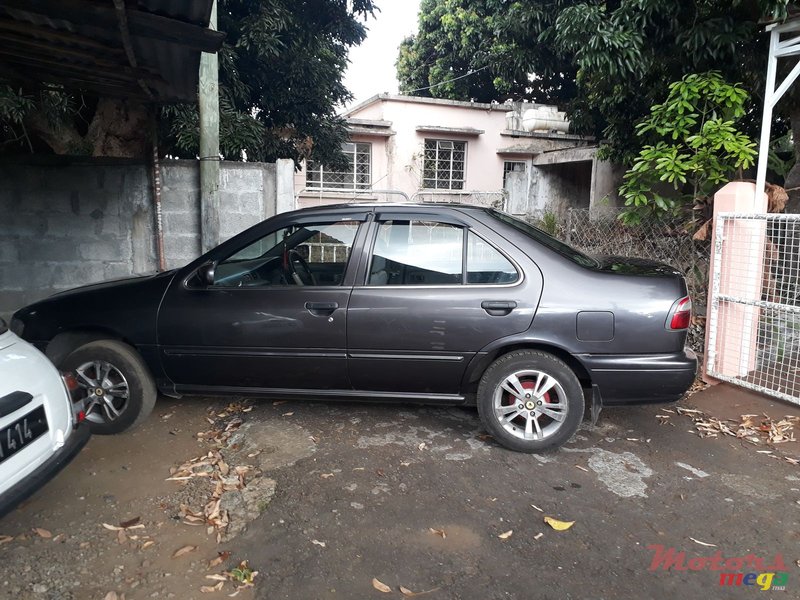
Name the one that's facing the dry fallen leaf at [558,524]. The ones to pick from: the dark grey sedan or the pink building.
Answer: the pink building

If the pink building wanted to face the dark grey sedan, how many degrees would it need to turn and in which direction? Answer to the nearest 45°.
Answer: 0° — it already faces it

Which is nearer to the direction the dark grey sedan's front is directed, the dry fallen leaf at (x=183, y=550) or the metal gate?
the dry fallen leaf

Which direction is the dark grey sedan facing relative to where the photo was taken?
to the viewer's left

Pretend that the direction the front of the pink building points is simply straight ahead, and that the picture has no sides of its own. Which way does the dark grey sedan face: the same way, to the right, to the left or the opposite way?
to the right

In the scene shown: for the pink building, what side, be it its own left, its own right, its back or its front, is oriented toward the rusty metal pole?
front

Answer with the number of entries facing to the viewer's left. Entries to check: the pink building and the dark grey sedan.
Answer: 1

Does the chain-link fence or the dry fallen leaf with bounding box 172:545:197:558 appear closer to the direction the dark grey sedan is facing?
the dry fallen leaf

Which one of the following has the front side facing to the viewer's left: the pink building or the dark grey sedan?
the dark grey sedan

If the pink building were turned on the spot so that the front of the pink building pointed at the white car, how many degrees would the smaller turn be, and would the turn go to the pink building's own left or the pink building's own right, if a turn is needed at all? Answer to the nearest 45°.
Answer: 0° — it already faces it

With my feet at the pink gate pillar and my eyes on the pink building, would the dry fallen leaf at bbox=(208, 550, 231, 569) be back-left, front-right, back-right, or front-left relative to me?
back-left

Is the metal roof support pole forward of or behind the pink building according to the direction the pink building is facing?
forward
